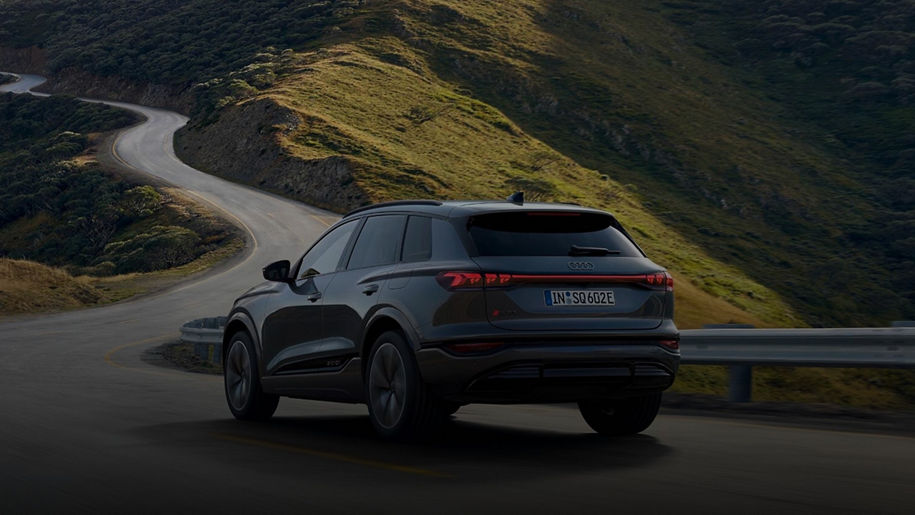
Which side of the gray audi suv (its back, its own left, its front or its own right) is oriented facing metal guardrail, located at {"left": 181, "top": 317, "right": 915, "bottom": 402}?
right

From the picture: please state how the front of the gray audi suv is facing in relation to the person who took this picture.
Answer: facing away from the viewer and to the left of the viewer
